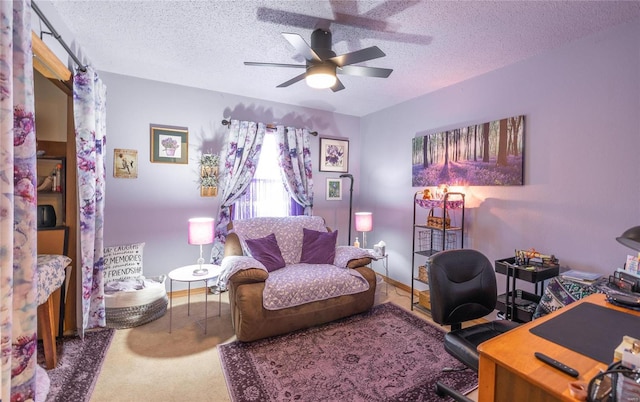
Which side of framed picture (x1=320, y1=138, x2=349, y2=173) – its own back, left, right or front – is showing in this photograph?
front

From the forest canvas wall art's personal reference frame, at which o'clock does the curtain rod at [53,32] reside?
The curtain rod is roughly at 12 o'clock from the forest canvas wall art.

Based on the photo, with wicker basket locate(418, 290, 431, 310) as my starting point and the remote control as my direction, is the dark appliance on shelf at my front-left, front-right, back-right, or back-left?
front-right

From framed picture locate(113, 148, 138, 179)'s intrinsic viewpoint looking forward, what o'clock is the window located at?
The window is roughly at 9 o'clock from the framed picture.

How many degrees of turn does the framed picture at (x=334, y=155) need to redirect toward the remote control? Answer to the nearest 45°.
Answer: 0° — it already faces it

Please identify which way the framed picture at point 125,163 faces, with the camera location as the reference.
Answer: facing the viewer

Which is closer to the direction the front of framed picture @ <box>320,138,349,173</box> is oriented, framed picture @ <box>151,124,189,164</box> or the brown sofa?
the brown sofa

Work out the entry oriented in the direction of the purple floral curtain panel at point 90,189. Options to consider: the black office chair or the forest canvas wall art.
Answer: the forest canvas wall art

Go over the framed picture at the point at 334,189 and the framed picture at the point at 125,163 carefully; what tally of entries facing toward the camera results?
2

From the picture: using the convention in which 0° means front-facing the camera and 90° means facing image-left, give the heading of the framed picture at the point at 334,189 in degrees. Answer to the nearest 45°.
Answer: approximately 0°

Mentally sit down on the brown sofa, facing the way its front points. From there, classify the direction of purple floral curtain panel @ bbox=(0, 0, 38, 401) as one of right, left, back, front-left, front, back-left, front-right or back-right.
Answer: right

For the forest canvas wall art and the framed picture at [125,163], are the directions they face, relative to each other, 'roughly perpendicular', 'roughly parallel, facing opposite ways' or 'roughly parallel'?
roughly perpendicular

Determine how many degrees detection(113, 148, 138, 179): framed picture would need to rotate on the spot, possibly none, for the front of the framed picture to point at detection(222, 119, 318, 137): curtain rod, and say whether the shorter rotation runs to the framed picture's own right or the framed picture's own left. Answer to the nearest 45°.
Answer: approximately 90° to the framed picture's own left

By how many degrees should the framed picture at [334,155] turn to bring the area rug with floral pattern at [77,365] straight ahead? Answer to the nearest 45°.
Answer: approximately 45° to its right

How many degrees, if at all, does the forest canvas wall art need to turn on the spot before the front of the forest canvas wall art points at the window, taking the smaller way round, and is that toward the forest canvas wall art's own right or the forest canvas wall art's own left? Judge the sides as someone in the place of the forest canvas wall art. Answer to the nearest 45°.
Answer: approximately 45° to the forest canvas wall art's own right

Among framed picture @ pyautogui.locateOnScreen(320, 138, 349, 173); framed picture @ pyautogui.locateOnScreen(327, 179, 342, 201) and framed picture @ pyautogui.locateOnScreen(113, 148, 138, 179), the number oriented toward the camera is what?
3

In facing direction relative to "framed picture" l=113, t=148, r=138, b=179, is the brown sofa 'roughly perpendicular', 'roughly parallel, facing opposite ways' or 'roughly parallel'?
roughly parallel

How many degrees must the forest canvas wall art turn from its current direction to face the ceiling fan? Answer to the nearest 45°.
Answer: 0° — it already faces it
